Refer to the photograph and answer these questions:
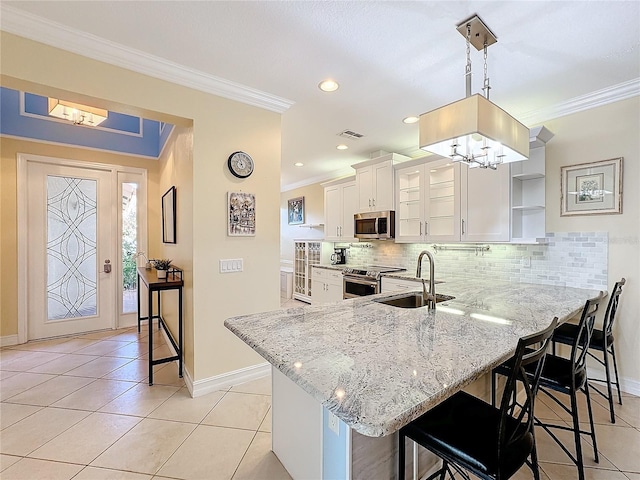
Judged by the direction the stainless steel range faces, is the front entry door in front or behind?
in front

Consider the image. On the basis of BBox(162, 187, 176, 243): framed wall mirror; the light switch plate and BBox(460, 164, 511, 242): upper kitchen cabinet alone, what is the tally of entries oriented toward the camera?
2

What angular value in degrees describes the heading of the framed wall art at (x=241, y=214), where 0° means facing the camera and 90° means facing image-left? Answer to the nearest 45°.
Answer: approximately 315°

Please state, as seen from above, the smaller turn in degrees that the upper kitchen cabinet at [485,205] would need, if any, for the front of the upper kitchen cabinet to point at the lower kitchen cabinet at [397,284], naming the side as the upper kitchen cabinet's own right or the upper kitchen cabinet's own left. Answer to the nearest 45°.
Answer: approximately 90° to the upper kitchen cabinet's own right

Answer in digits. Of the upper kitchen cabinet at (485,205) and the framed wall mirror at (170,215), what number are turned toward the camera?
1

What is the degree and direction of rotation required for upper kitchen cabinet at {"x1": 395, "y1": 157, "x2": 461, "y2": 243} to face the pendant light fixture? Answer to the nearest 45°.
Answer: approximately 45° to its left
